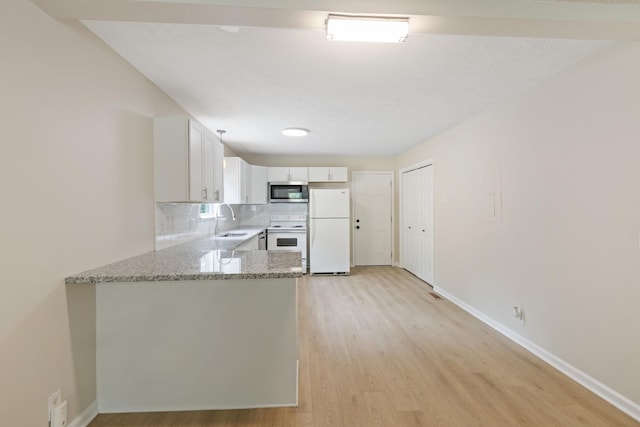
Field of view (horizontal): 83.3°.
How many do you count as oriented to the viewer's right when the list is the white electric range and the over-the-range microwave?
0

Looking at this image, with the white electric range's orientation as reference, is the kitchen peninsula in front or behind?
in front

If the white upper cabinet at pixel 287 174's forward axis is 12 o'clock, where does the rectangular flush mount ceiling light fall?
The rectangular flush mount ceiling light is roughly at 12 o'clock from the white upper cabinet.

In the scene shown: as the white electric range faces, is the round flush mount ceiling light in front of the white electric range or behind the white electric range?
in front

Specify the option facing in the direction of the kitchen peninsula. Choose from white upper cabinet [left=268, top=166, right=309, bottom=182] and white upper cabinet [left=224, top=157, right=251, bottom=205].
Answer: white upper cabinet [left=268, top=166, right=309, bottom=182]

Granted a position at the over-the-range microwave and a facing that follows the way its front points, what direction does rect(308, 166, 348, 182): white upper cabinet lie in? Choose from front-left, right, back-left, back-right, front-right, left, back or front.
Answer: left

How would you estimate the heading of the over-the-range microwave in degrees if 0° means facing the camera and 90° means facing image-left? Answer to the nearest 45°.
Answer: approximately 0°

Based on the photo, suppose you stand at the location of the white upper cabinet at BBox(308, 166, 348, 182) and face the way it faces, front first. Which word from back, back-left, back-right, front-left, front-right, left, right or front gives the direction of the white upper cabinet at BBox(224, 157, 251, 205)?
front-right
